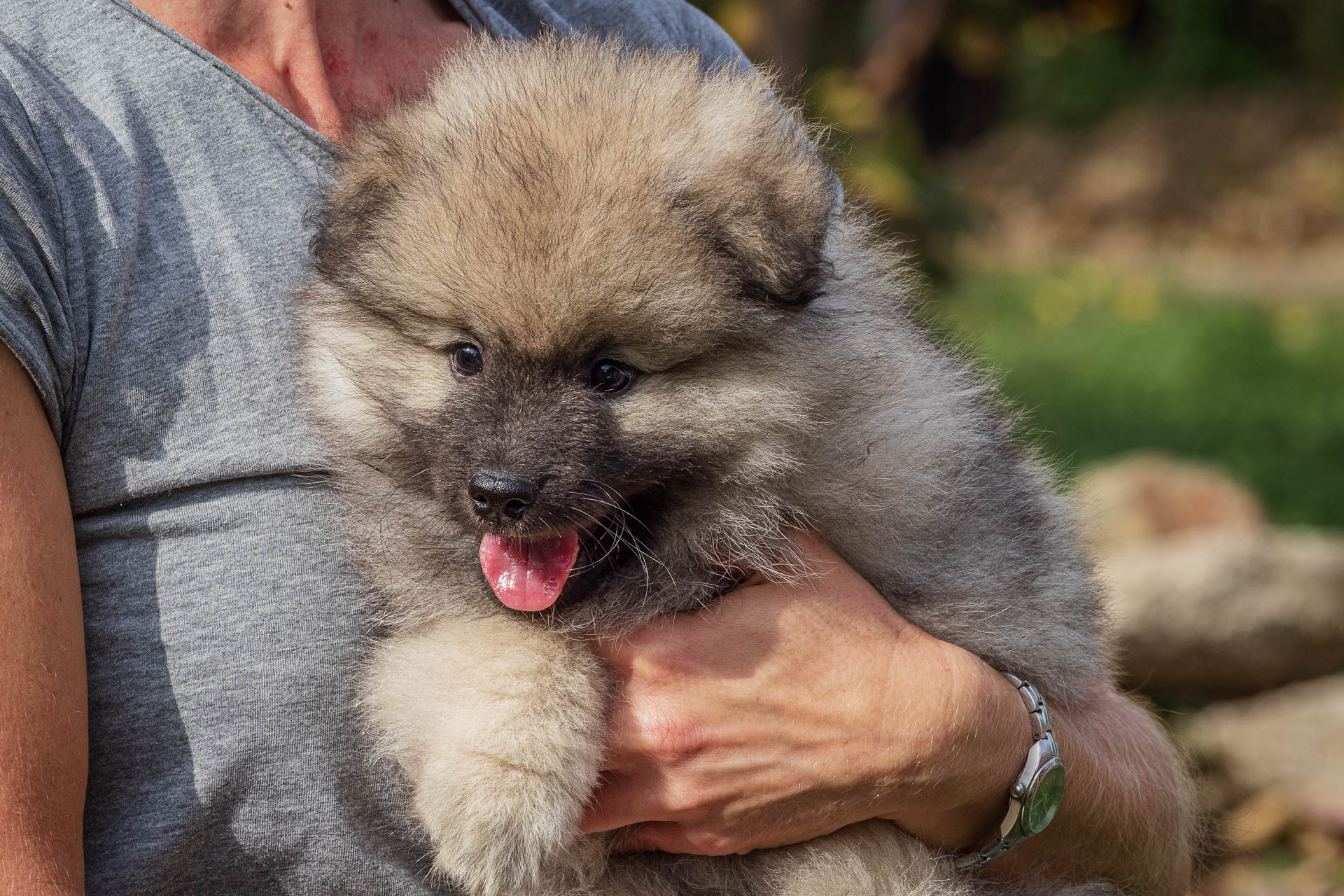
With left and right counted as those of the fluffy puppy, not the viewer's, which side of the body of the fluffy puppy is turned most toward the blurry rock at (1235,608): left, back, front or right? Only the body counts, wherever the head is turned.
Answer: back

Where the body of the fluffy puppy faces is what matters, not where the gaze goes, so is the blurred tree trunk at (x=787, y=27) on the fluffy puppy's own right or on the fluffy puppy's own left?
on the fluffy puppy's own right

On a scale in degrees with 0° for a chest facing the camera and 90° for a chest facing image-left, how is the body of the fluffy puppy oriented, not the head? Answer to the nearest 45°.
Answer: approximately 45°

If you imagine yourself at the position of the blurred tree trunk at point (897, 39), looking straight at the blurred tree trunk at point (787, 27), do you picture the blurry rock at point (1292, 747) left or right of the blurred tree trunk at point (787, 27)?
left

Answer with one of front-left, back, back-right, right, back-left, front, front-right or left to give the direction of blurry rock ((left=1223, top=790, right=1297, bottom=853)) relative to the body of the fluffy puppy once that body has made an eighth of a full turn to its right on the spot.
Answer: back-right

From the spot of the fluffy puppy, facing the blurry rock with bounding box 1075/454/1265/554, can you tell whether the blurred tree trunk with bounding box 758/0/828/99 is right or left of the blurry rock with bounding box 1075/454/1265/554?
left

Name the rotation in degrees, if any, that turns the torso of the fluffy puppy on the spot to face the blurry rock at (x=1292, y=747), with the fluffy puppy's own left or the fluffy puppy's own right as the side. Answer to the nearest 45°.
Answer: approximately 180°

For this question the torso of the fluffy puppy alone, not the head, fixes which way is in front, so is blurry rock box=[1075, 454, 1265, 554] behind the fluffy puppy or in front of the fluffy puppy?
behind

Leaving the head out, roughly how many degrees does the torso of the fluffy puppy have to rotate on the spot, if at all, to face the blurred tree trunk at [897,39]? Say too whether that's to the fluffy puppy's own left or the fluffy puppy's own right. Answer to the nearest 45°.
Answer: approximately 135° to the fluffy puppy's own right
